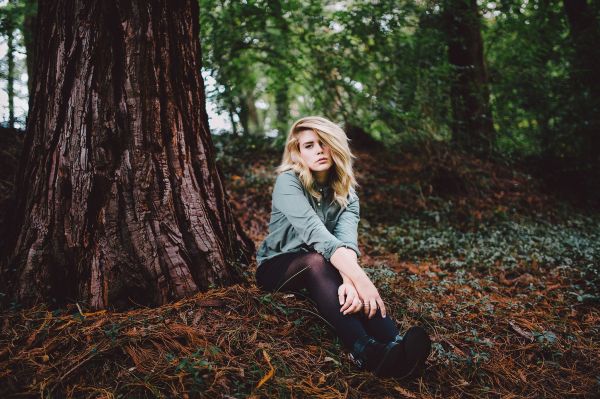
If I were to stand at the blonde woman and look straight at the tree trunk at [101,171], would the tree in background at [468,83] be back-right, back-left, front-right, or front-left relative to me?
back-right

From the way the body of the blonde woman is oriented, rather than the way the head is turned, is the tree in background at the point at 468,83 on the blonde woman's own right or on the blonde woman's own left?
on the blonde woman's own left

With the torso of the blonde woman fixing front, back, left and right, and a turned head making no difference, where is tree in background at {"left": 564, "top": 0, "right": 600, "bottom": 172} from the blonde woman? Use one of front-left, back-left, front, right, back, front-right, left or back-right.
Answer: left

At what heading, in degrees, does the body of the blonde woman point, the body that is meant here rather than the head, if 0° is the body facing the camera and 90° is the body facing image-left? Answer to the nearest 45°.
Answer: approximately 315°

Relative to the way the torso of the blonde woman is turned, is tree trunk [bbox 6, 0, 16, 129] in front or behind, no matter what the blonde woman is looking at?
behind
